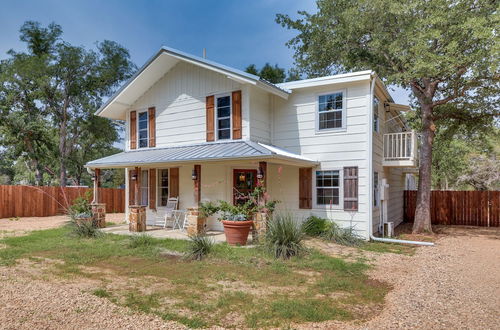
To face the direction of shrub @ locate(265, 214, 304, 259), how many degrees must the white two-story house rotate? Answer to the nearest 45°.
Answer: approximately 45° to its left

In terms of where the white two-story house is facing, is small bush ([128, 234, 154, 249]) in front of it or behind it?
in front

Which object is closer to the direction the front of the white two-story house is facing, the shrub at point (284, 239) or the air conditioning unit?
the shrub

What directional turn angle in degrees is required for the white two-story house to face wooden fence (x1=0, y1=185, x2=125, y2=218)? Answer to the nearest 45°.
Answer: approximately 90° to its right

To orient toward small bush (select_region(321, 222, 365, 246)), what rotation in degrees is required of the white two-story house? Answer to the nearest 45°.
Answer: approximately 90° to its left

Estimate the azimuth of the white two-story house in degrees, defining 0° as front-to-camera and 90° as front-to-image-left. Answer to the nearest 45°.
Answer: approximately 45°

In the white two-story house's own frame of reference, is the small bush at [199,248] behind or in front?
in front

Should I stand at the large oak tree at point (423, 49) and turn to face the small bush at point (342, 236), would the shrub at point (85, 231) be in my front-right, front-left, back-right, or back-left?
front-right

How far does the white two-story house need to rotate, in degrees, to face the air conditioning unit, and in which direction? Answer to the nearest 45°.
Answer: approximately 135° to its left
